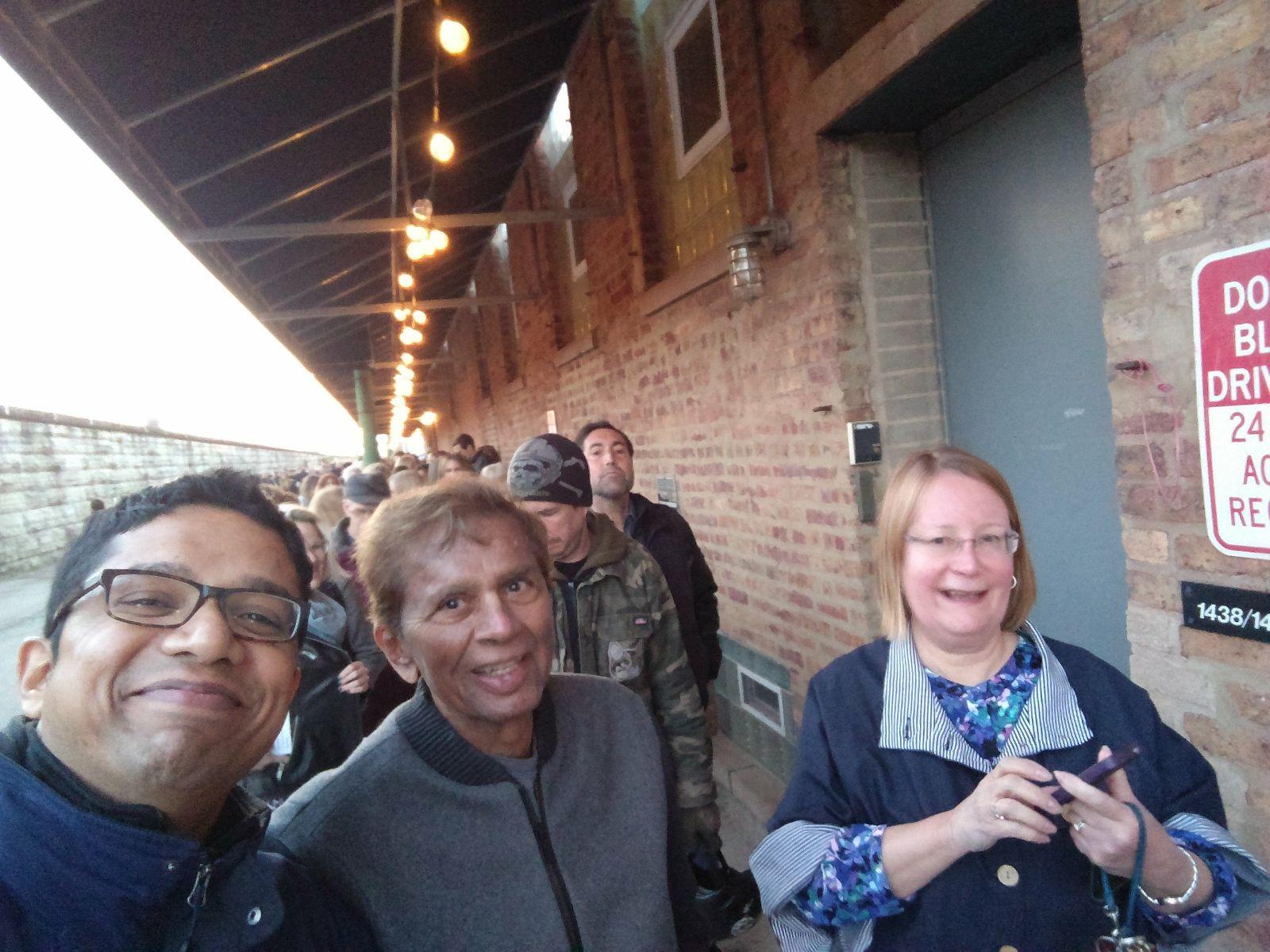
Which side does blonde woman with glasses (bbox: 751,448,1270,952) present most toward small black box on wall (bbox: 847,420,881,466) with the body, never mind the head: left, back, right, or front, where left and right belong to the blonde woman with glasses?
back

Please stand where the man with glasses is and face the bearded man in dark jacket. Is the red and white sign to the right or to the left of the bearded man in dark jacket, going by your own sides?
right

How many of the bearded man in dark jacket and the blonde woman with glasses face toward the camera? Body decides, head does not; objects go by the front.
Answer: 2

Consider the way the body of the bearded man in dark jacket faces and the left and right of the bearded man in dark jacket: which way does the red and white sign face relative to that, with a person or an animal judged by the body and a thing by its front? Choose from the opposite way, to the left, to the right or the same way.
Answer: to the right

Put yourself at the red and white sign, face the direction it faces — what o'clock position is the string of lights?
The string of lights is roughly at 2 o'clock from the red and white sign.

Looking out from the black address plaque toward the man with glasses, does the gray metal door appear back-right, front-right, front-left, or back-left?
back-right

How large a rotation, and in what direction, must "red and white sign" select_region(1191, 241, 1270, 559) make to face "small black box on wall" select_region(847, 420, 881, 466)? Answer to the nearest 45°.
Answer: approximately 90° to its right

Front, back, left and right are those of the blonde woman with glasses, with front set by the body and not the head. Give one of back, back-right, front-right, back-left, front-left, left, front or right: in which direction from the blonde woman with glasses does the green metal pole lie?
back-right
